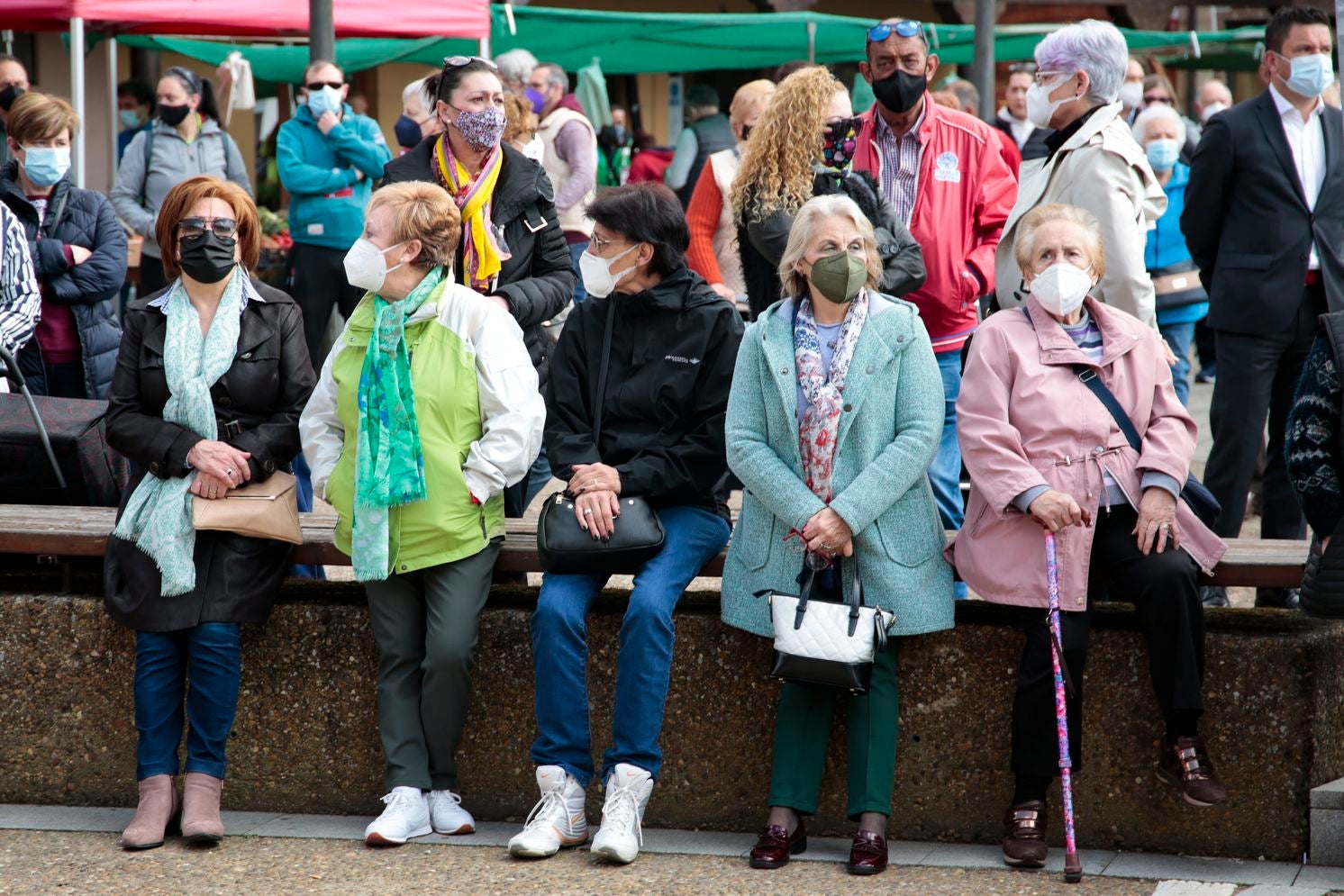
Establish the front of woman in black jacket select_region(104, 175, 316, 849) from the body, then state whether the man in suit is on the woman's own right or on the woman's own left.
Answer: on the woman's own left

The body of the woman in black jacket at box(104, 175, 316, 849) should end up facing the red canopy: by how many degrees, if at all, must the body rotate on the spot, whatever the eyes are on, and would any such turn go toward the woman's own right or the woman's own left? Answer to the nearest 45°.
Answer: approximately 180°

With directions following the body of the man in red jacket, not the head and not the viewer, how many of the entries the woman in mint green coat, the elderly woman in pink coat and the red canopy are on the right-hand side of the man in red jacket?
1

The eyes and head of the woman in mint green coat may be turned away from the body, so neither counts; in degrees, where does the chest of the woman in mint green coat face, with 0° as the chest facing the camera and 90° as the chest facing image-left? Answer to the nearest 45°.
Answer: approximately 0°

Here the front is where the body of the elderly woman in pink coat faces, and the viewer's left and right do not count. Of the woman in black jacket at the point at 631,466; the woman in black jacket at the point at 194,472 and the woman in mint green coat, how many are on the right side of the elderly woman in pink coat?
3

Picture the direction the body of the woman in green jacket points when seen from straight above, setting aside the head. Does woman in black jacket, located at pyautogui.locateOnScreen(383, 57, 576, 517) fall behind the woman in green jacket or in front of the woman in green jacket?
behind

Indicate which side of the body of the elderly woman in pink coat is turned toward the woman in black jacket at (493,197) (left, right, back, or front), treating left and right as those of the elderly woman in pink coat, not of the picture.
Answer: right

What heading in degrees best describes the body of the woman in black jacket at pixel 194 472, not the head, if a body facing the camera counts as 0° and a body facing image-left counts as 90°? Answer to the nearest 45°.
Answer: approximately 0°

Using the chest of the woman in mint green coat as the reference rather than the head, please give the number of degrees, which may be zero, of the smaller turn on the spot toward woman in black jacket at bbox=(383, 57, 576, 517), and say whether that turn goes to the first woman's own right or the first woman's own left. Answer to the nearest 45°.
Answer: approximately 135° to the first woman's own right

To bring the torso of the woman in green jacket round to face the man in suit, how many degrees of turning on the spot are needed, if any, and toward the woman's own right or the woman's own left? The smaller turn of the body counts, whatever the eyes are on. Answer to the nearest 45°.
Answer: approximately 135° to the woman's own left

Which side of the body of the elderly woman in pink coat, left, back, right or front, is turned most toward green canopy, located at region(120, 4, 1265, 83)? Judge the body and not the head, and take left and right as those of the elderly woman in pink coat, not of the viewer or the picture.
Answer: back
